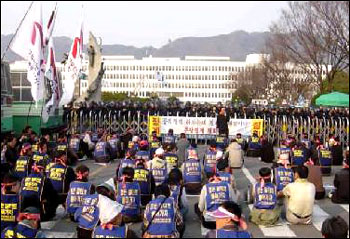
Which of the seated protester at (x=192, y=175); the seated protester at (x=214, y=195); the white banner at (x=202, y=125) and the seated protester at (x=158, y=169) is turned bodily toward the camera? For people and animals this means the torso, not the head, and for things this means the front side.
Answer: the white banner

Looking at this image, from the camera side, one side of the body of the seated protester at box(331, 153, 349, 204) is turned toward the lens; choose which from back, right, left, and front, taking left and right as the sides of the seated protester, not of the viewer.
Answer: back

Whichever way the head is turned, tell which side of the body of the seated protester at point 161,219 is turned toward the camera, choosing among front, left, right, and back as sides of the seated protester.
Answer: back

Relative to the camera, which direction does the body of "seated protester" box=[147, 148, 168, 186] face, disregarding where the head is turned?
away from the camera

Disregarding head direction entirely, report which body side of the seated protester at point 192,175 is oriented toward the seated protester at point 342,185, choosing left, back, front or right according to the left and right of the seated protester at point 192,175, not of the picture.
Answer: right

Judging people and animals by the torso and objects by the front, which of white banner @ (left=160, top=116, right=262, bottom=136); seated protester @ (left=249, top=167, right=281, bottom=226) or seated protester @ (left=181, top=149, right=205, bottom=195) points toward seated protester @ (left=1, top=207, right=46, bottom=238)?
the white banner

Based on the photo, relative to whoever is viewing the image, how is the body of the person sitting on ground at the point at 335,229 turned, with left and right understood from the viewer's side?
facing away from the viewer

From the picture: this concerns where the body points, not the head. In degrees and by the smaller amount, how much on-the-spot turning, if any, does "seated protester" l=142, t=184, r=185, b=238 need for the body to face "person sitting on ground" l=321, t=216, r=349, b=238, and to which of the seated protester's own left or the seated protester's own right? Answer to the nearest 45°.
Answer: approximately 135° to the seated protester's own right

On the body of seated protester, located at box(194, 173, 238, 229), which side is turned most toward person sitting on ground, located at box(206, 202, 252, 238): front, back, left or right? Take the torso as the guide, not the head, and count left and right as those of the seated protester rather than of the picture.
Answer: back

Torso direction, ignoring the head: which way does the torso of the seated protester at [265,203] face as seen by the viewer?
away from the camera

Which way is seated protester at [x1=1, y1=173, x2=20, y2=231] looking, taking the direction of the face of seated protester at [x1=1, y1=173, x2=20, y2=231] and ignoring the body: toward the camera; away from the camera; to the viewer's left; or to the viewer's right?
away from the camera
